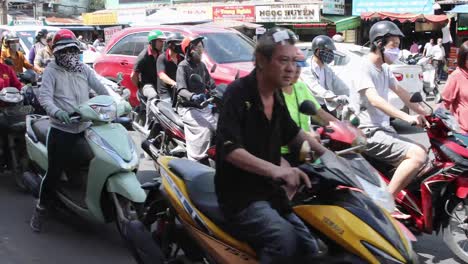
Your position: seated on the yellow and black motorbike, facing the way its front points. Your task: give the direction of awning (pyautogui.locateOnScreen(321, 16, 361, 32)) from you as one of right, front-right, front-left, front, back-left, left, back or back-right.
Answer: back-left

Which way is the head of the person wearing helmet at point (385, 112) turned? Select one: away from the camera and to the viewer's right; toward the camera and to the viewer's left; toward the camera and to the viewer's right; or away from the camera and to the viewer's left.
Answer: toward the camera and to the viewer's right

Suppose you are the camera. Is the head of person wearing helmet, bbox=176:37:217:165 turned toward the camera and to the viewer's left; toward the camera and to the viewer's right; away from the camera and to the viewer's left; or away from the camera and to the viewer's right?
toward the camera and to the viewer's right

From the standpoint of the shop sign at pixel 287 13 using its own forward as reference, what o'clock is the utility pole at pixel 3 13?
The utility pole is roughly at 3 o'clock from the shop sign.

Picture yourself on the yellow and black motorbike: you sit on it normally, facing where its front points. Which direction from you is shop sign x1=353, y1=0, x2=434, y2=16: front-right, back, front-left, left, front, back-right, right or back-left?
back-left

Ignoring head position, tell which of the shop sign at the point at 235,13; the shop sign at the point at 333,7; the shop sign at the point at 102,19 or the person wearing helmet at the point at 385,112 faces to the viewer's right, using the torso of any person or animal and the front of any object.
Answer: the person wearing helmet

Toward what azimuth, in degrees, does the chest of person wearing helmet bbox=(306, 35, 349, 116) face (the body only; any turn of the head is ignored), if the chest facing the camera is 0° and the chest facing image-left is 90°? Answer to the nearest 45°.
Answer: approximately 315°

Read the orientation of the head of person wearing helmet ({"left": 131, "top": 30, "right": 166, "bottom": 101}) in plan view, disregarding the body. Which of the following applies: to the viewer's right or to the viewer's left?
to the viewer's right

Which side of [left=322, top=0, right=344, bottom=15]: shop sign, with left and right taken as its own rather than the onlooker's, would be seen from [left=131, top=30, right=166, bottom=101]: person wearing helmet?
front

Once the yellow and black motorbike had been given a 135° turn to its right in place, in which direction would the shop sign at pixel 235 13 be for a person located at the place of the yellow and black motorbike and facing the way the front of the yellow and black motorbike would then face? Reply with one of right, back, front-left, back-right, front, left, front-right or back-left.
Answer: right

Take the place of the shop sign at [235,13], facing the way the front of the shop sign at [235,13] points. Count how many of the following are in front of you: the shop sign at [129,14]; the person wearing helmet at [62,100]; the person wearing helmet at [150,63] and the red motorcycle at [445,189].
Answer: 3

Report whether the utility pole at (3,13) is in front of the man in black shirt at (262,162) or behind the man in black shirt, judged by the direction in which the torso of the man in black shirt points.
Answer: behind

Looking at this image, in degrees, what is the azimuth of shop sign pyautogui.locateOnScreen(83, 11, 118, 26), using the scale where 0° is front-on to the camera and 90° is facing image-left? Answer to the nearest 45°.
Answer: approximately 0°
